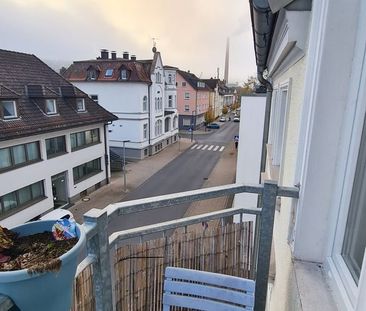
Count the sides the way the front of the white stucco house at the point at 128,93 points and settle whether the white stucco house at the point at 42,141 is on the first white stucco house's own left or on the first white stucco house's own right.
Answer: on the first white stucco house's own right

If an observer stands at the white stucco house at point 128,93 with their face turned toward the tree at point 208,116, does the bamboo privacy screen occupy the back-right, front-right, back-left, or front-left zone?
back-right

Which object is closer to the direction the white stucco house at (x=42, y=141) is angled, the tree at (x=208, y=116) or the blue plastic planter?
the blue plastic planter

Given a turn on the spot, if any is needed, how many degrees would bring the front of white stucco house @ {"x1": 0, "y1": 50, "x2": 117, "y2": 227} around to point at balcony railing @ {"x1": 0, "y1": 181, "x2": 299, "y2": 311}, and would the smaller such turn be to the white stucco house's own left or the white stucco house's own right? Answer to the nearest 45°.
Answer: approximately 45° to the white stucco house's own right

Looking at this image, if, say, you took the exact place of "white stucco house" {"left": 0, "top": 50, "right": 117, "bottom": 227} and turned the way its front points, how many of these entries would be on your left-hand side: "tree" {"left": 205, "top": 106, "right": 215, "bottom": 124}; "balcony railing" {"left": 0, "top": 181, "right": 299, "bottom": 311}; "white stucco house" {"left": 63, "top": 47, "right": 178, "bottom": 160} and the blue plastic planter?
2

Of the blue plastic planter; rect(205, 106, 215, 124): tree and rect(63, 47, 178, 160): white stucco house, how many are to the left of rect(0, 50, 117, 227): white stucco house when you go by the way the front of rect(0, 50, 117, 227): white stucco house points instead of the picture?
2

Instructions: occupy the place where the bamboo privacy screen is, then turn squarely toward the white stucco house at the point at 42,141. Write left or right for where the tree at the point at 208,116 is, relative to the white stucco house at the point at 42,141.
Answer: right

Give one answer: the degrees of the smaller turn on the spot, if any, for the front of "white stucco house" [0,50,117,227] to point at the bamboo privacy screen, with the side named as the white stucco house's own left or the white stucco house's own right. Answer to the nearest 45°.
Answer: approximately 45° to the white stucco house's own right

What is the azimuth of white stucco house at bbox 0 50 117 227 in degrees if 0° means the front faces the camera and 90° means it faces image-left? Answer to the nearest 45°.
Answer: approximately 315°

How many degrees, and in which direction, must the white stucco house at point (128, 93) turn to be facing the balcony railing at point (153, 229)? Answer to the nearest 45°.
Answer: approximately 45° to its right

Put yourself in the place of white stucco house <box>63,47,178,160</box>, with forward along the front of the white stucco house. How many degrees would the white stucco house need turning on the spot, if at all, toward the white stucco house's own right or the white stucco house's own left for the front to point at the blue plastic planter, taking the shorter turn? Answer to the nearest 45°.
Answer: approximately 45° to the white stucco house's own right

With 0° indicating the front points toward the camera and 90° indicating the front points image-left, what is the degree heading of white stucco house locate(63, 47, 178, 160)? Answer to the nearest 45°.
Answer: approximately 315°

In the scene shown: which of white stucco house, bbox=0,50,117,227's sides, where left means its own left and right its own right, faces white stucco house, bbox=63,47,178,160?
left

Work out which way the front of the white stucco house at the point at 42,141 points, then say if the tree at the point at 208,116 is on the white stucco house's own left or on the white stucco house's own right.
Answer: on the white stucco house's own left
